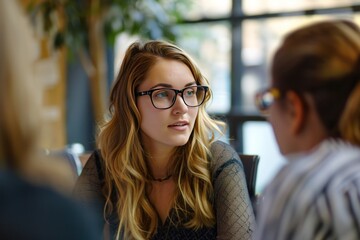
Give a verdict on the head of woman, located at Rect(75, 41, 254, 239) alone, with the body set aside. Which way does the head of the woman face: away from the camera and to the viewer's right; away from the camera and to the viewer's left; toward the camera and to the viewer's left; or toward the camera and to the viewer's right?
toward the camera and to the viewer's right

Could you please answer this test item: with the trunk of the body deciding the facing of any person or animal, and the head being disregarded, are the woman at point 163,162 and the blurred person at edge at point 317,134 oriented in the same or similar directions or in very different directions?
very different directions

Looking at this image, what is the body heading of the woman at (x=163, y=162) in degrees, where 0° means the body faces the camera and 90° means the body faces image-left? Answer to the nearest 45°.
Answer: approximately 0°

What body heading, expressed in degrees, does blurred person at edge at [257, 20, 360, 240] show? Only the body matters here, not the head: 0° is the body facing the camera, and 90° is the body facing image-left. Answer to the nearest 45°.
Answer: approximately 135°

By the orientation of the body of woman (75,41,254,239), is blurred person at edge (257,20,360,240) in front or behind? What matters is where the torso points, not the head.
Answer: in front

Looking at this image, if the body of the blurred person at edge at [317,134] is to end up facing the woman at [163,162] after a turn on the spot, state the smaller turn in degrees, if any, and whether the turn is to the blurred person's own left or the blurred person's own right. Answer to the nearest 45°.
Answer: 0° — they already face them

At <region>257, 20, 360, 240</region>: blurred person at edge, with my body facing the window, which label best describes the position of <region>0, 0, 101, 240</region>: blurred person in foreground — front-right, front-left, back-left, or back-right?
back-left

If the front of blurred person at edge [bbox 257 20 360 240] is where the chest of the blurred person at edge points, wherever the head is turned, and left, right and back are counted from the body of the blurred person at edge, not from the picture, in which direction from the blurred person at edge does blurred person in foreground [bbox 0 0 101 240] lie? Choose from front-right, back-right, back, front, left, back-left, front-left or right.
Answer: left

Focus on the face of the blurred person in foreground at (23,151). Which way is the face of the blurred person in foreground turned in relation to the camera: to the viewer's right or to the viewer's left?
to the viewer's right

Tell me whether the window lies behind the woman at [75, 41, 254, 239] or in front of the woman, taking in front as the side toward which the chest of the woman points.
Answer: behind

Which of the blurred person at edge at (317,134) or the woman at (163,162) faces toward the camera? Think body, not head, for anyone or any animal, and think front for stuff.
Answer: the woman

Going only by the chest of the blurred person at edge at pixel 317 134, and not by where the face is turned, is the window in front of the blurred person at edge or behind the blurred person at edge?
in front

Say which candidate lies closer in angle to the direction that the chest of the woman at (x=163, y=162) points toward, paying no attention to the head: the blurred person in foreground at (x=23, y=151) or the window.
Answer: the blurred person in foreground

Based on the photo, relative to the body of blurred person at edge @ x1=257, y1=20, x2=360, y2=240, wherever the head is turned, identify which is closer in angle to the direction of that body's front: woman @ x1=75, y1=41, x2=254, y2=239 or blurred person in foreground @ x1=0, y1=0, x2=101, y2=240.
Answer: the woman

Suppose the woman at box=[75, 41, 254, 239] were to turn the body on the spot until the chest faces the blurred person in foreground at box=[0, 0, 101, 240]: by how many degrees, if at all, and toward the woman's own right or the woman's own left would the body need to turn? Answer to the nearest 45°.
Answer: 0° — they already face them

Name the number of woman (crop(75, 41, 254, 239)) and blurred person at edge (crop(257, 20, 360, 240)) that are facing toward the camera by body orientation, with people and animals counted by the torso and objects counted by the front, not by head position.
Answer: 1
